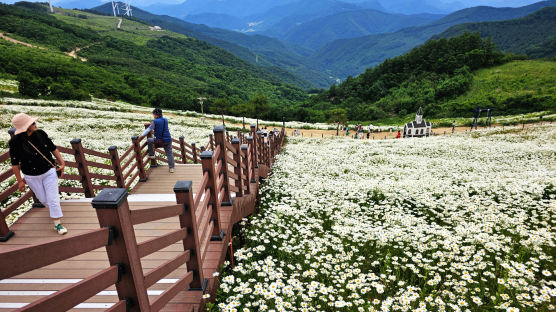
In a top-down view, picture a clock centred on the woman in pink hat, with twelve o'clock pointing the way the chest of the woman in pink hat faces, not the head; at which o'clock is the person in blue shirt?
The person in blue shirt is roughly at 7 o'clock from the woman in pink hat.

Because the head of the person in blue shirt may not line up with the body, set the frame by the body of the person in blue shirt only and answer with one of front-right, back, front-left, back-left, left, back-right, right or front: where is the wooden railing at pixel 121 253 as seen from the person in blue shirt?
back-left

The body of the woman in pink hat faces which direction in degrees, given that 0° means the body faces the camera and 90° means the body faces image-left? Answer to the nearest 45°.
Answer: approximately 315°

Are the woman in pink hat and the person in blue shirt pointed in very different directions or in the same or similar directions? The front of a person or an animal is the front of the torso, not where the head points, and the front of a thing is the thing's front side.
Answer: very different directions
